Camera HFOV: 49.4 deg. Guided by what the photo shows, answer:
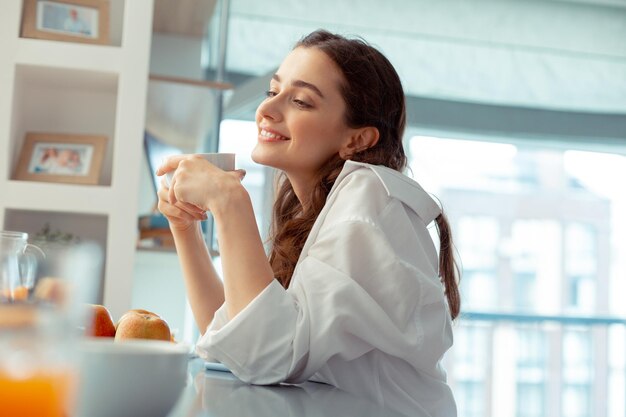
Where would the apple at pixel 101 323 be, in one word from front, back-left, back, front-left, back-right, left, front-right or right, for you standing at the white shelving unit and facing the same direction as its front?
front

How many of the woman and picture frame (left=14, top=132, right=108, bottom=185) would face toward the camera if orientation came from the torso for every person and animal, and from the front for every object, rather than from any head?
1

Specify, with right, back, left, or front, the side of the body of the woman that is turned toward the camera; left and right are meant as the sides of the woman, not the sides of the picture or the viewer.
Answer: left

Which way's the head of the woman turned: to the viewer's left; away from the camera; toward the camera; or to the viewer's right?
to the viewer's left

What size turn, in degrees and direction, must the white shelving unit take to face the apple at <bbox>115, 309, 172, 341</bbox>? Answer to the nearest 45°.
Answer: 0° — it already faces it

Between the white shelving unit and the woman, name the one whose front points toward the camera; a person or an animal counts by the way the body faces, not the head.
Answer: the white shelving unit

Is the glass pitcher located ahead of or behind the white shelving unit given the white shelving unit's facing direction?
ahead

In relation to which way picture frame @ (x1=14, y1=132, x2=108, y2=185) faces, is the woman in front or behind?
in front

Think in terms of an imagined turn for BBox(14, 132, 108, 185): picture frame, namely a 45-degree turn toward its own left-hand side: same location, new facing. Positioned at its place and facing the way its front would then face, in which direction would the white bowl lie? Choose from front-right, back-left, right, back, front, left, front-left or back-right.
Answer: front-right

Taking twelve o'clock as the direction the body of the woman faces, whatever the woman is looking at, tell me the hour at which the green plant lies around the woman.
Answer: The green plant is roughly at 2 o'clock from the woman.

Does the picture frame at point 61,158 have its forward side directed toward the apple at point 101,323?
yes

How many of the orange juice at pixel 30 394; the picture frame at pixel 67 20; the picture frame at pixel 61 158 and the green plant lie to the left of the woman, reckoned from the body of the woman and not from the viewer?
1

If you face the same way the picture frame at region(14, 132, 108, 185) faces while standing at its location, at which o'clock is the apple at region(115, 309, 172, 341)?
The apple is roughly at 12 o'clock from the picture frame.

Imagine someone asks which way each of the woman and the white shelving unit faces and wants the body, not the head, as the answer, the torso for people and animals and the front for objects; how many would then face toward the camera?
1

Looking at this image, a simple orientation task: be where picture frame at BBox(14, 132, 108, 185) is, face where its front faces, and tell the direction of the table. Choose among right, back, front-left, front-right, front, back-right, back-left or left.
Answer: front

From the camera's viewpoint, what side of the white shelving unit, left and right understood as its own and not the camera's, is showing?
front

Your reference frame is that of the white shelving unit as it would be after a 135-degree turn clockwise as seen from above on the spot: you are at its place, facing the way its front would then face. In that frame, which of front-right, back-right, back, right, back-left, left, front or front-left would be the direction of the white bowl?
back-left

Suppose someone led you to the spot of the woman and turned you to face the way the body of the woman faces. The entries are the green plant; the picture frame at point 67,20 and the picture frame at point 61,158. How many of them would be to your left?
0
